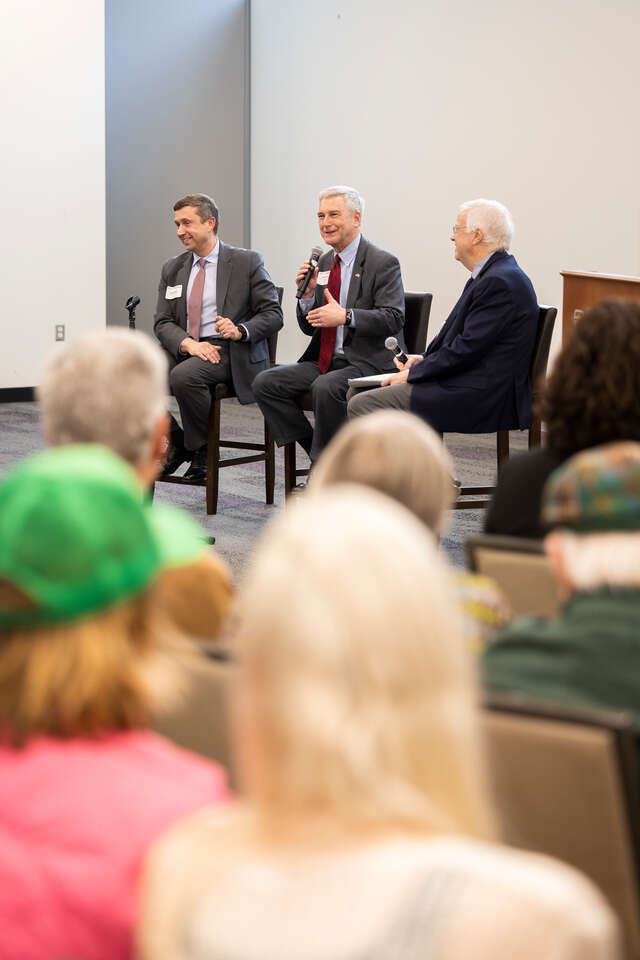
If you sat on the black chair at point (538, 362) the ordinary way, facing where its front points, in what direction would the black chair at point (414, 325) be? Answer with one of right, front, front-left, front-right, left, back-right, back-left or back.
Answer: front-right

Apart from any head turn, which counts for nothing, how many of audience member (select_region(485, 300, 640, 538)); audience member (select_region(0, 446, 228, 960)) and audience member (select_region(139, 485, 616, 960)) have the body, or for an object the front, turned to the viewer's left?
0

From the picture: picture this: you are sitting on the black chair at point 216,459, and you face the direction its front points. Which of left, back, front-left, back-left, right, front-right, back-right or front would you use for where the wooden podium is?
back-left

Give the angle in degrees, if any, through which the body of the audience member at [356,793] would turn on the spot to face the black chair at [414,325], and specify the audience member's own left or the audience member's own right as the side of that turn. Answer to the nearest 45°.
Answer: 0° — they already face it

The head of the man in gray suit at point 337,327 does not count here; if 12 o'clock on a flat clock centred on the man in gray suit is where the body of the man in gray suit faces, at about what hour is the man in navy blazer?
The man in navy blazer is roughly at 9 o'clock from the man in gray suit.

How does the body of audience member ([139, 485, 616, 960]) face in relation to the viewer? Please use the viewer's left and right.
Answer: facing away from the viewer

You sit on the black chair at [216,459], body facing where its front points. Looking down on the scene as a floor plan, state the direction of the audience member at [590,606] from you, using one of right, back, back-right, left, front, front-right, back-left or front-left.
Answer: front-left

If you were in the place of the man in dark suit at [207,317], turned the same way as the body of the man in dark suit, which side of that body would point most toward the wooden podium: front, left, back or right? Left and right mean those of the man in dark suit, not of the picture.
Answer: left

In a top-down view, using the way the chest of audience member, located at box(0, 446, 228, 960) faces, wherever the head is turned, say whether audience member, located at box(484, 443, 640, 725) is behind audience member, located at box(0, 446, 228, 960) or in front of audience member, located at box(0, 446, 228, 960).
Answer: in front

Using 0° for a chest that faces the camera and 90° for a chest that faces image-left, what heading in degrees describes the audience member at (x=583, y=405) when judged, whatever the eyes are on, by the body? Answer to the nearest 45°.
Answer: approximately 180°

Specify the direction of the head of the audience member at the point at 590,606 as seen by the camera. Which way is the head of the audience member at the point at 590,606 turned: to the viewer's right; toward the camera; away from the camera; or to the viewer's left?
away from the camera

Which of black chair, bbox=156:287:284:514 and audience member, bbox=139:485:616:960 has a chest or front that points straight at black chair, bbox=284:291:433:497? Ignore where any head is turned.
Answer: the audience member

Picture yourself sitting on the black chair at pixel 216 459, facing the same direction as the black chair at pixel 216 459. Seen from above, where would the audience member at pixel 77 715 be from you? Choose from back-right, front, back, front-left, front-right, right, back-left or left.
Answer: front-left

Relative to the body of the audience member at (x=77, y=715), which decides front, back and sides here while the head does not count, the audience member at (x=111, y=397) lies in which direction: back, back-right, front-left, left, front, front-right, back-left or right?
front-left

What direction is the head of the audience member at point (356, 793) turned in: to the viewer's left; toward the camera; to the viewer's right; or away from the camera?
away from the camera

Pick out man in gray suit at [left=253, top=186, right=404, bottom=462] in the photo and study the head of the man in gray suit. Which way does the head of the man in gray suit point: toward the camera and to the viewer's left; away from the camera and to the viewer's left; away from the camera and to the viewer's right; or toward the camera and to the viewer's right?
toward the camera and to the viewer's left

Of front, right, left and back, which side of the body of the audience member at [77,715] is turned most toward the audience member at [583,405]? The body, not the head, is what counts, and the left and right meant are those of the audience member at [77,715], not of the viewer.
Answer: front
